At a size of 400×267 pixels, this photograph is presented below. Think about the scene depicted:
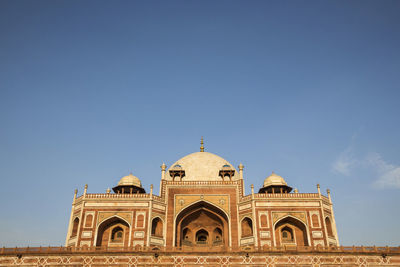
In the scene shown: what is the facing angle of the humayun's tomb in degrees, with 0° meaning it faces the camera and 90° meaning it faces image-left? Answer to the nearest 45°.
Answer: approximately 0°
